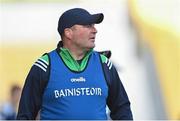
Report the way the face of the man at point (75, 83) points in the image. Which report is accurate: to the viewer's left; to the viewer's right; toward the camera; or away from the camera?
to the viewer's right

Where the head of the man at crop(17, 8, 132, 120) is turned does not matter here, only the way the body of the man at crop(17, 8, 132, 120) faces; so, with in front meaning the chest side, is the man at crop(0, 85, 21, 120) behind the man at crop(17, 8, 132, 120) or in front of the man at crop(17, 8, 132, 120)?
behind

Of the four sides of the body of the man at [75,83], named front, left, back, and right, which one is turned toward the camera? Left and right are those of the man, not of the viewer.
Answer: front
